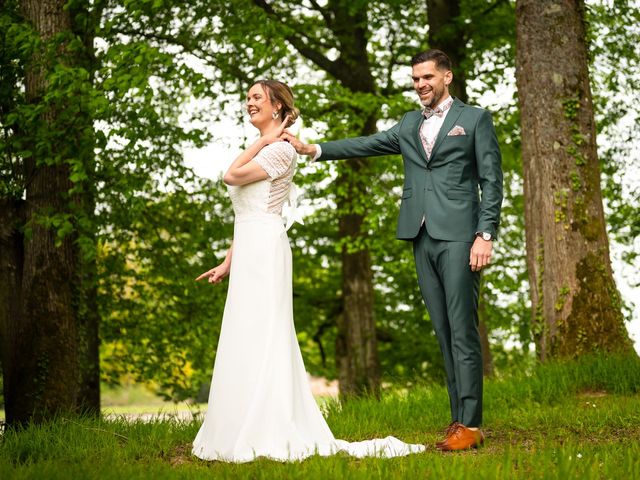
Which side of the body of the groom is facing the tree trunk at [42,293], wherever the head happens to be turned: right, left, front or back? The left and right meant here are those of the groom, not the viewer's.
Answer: right

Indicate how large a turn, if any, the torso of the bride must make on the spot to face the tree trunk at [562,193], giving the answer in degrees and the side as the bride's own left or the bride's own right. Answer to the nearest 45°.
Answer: approximately 135° to the bride's own right

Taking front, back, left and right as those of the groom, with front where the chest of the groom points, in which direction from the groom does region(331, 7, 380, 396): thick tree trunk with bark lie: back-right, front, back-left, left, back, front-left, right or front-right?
back-right

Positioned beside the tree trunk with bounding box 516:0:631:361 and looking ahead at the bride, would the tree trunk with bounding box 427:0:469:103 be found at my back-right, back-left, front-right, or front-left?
back-right

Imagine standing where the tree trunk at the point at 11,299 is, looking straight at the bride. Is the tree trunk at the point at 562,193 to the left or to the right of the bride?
left

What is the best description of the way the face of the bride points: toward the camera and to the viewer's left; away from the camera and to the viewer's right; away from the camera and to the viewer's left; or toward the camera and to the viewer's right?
toward the camera and to the viewer's left

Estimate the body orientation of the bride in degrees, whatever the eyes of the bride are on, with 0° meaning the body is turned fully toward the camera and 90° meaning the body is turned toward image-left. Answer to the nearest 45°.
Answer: approximately 90°

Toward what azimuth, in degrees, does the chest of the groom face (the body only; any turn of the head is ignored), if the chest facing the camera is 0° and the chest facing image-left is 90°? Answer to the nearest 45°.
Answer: approximately 45°

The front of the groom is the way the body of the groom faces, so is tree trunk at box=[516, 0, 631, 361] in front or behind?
behind

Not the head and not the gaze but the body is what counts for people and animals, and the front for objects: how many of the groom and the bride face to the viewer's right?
0

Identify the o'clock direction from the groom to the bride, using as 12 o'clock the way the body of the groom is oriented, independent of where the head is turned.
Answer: The bride is roughly at 1 o'clock from the groom.

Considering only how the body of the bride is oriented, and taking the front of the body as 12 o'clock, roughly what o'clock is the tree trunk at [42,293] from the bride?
The tree trunk is roughly at 2 o'clock from the bride.

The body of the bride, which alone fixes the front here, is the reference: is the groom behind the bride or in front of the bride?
behind
